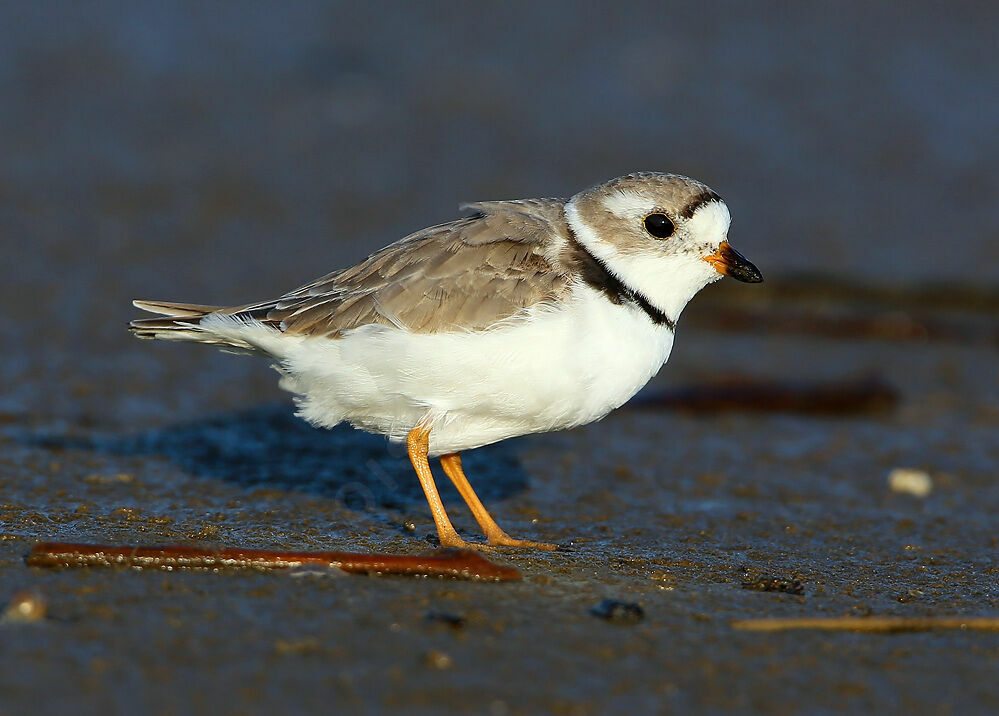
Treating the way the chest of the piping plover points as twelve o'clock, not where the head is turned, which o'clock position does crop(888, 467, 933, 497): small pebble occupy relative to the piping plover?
The small pebble is roughly at 11 o'clock from the piping plover.

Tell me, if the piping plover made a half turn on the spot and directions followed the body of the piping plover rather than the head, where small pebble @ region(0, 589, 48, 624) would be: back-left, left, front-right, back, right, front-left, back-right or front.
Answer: front-left

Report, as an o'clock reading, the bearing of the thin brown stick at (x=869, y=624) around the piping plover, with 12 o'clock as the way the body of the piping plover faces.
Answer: The thin brown stick is roughly at 1 o'clock from the piping plover.

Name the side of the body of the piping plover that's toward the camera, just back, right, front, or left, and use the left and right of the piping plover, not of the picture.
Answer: right
